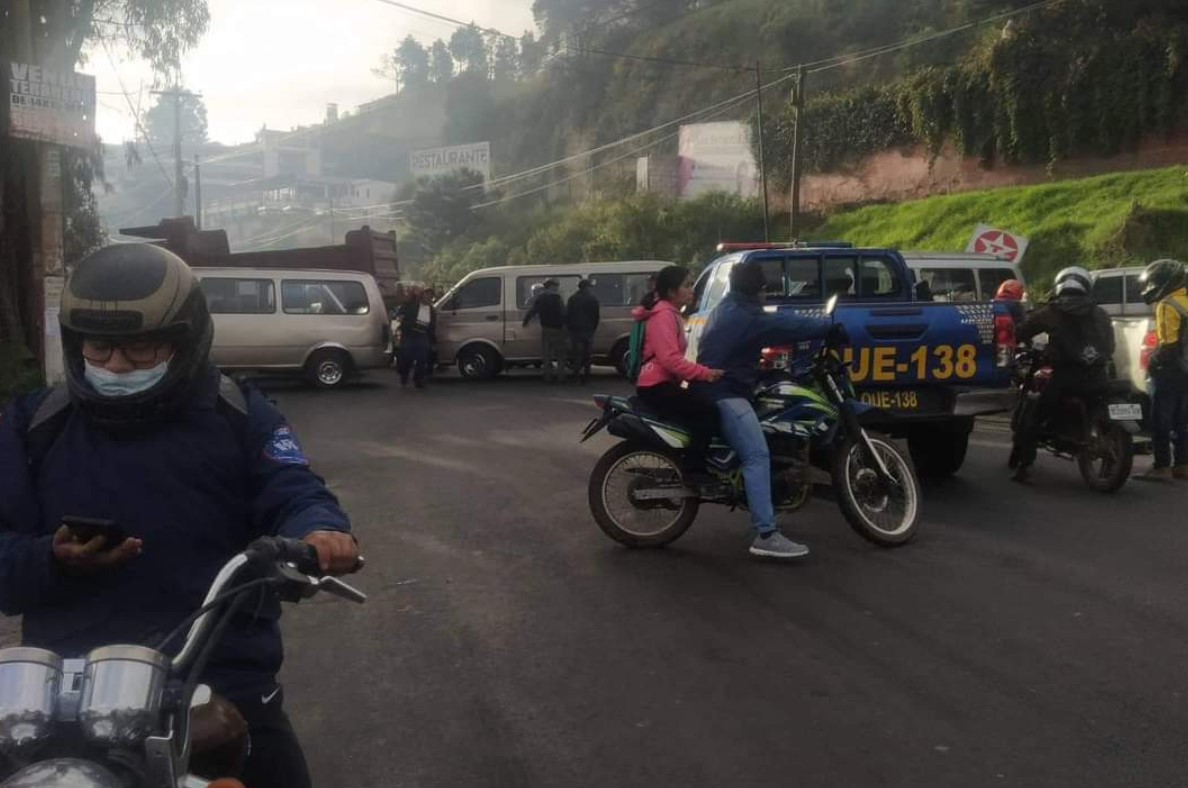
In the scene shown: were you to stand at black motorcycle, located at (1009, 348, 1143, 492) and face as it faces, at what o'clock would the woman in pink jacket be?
The woman in pink jacket is roughly at 9 o'clock from the black motorcycle.

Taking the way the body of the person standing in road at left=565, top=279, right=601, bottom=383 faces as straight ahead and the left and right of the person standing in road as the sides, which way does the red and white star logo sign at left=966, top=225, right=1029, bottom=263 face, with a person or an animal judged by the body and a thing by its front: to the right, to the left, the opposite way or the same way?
the opposite way

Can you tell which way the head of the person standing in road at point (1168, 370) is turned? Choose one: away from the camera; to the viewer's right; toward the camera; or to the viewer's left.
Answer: to the viewer's left

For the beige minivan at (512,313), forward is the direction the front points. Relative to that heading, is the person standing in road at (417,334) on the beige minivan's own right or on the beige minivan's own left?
on the beige minivan's own left

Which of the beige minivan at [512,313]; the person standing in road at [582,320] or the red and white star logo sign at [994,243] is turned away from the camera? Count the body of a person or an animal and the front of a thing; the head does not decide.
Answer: the person standing in road

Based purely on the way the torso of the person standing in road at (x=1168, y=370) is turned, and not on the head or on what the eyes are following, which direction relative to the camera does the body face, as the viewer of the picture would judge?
to the viewer's left

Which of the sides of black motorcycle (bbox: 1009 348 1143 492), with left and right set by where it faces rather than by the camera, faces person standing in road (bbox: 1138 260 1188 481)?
right

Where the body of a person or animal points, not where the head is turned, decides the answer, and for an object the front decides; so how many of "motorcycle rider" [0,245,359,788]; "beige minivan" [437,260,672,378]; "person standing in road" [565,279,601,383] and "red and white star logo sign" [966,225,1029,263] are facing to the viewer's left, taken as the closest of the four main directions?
1

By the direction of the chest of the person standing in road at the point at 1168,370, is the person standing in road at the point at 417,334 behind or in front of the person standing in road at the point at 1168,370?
in front

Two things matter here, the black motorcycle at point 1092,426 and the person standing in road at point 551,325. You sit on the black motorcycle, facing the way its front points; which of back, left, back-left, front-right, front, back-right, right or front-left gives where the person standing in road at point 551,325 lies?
front

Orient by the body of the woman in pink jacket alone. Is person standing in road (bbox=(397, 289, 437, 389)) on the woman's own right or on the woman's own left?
on the woman's own left

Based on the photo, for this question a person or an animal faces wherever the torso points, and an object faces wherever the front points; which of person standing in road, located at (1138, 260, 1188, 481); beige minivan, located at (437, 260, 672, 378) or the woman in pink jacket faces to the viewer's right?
the woman in pink jacket

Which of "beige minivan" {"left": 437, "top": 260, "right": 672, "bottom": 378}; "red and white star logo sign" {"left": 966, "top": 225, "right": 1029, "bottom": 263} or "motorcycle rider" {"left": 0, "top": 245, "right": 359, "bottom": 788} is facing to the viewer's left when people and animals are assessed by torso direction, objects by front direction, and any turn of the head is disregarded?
the beige minivan

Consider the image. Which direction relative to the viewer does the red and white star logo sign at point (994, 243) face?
toward the camera

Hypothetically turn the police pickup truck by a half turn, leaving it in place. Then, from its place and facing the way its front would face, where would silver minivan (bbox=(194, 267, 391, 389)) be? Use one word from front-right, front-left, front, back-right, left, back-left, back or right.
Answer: back

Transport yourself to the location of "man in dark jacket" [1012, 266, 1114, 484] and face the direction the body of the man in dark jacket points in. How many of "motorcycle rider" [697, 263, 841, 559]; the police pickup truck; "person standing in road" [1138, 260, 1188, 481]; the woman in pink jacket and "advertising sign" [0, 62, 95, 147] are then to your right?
1

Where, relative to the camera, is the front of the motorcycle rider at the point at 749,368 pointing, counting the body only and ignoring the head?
to the viewer's right

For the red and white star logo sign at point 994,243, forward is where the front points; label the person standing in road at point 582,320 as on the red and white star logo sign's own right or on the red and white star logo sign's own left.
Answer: on the red and white star logo sign's own right
